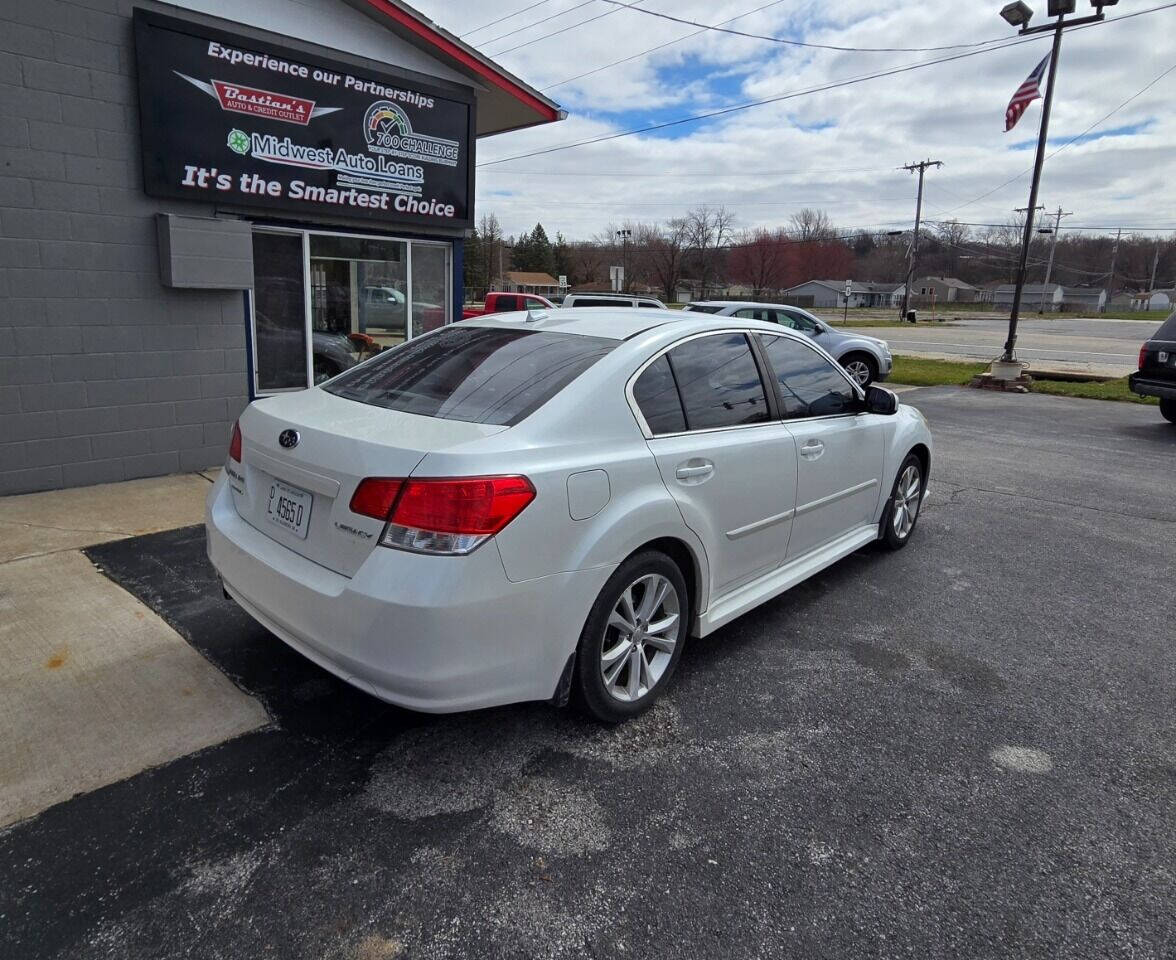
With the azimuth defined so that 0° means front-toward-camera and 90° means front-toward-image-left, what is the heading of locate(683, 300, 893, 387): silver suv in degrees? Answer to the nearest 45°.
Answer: approximately 270°

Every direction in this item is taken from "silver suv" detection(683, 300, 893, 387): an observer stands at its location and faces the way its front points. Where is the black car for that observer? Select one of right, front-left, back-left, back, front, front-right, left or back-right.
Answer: front-right

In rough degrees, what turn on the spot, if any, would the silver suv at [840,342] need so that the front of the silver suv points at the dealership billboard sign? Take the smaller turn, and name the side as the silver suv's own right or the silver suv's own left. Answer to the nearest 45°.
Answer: approximately 135° to the silver suv's own right

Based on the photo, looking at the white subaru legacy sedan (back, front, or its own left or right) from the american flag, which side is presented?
front

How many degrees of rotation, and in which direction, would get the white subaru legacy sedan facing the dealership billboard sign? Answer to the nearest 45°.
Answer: approximately 90° to its left

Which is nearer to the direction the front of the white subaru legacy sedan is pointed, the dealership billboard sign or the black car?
the black car

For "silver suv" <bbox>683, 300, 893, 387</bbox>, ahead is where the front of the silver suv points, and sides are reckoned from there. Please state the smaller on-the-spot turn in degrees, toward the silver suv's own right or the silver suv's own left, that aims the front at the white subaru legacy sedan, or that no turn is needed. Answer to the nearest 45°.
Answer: approximately 90° to the silver suv's own right

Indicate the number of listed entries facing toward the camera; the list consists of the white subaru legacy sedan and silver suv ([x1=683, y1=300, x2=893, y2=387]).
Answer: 0

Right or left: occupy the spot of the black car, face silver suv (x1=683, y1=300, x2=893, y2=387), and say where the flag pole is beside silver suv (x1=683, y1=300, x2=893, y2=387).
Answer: right

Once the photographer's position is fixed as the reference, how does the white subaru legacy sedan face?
facing away from the viewer and to the right of the viewer
